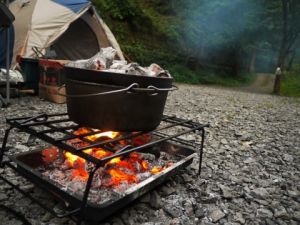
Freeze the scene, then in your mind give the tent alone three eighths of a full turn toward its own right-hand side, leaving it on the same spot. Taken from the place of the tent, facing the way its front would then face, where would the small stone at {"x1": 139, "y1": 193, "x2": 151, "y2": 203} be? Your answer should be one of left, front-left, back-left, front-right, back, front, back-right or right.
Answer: left

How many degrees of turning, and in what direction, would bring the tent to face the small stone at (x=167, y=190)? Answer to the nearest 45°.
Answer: approximately 45° to its right

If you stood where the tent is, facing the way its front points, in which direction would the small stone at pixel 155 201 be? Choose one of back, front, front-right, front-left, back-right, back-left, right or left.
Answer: front-right

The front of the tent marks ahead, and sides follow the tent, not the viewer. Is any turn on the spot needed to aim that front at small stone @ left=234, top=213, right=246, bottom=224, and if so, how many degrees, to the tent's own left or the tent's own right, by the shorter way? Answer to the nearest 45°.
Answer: approximately 45° to the tent's own right

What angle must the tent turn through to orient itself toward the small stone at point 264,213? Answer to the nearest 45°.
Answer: approximately 45° to its right

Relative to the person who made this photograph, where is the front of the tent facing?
facing the viewer and to the right of the viewer

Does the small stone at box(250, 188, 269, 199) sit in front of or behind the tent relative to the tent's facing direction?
in front

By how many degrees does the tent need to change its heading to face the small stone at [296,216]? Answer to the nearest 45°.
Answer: approximately 45° to its right

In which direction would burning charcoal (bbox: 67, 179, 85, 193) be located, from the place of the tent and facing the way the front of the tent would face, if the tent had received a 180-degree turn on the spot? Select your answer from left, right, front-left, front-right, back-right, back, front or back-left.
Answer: back-left

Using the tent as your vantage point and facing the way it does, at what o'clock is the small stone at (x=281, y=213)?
The small stone is roughly at 1 o'clock from the tent.

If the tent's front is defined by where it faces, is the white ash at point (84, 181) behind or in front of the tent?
in front

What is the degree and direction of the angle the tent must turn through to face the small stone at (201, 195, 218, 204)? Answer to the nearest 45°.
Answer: approximately 45° to its right
